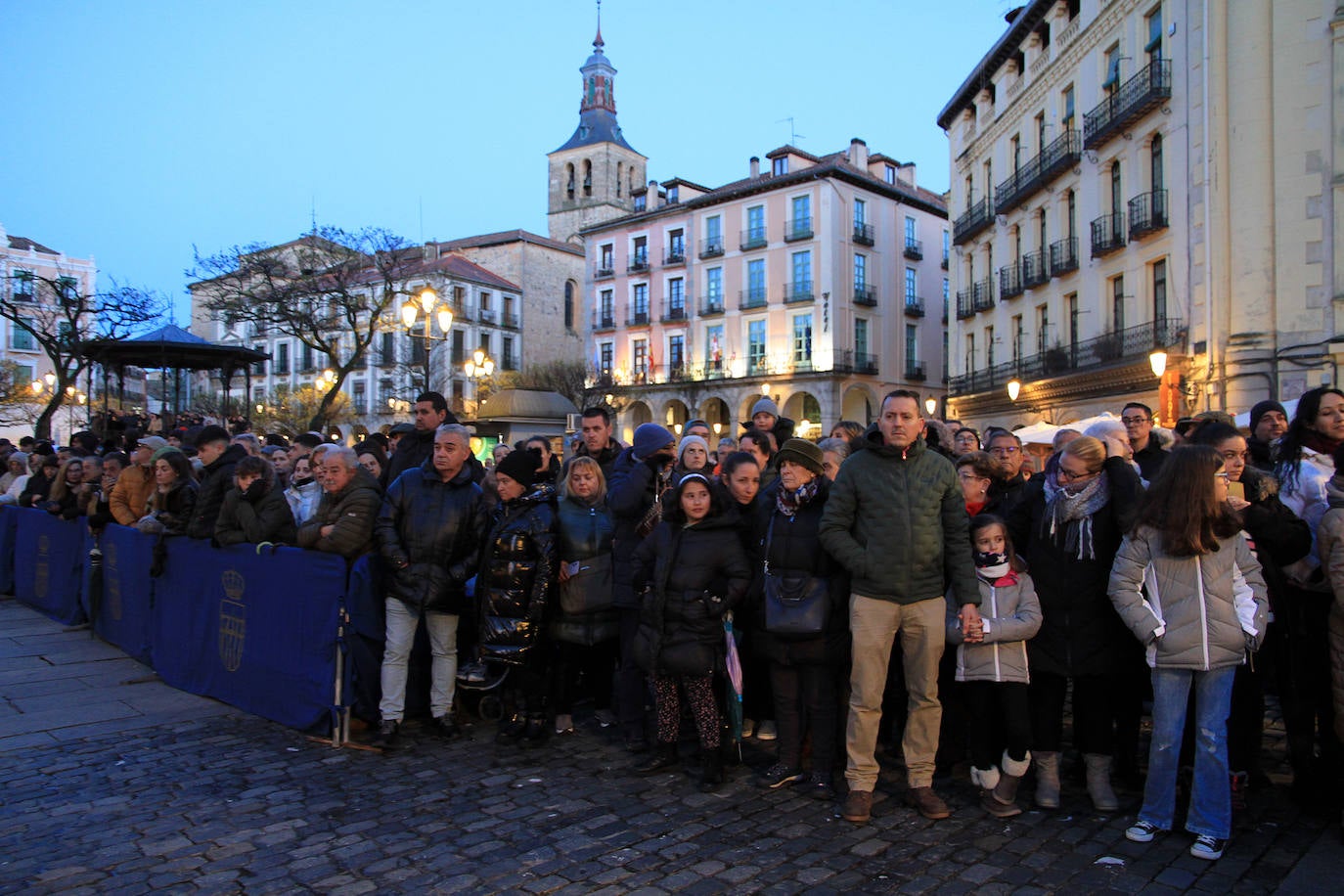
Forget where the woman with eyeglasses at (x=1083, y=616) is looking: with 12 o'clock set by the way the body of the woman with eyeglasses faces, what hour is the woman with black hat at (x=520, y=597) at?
The woman with black hat is roughly at 3 o'clock from the woman with eyeglasses.

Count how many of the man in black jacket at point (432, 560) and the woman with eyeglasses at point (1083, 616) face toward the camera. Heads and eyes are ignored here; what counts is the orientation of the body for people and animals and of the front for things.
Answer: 2

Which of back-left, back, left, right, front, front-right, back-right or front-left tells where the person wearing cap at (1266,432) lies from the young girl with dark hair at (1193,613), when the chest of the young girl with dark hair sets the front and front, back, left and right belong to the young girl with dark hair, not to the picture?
back

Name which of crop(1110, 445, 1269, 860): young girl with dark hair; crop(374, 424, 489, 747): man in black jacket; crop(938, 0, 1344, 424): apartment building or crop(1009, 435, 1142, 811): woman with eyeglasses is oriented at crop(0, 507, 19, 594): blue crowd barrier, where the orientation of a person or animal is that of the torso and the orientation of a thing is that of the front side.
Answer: the apartment building

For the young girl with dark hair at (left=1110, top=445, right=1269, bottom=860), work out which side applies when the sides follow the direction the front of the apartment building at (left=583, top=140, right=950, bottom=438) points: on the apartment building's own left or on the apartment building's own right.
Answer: on the apartment building's own left

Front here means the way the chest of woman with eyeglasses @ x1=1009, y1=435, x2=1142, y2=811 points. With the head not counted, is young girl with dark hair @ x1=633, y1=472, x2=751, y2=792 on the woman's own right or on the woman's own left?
on the woman's own right

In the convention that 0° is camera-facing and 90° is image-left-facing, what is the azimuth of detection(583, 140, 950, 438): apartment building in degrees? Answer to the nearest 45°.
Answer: approximately 45°
